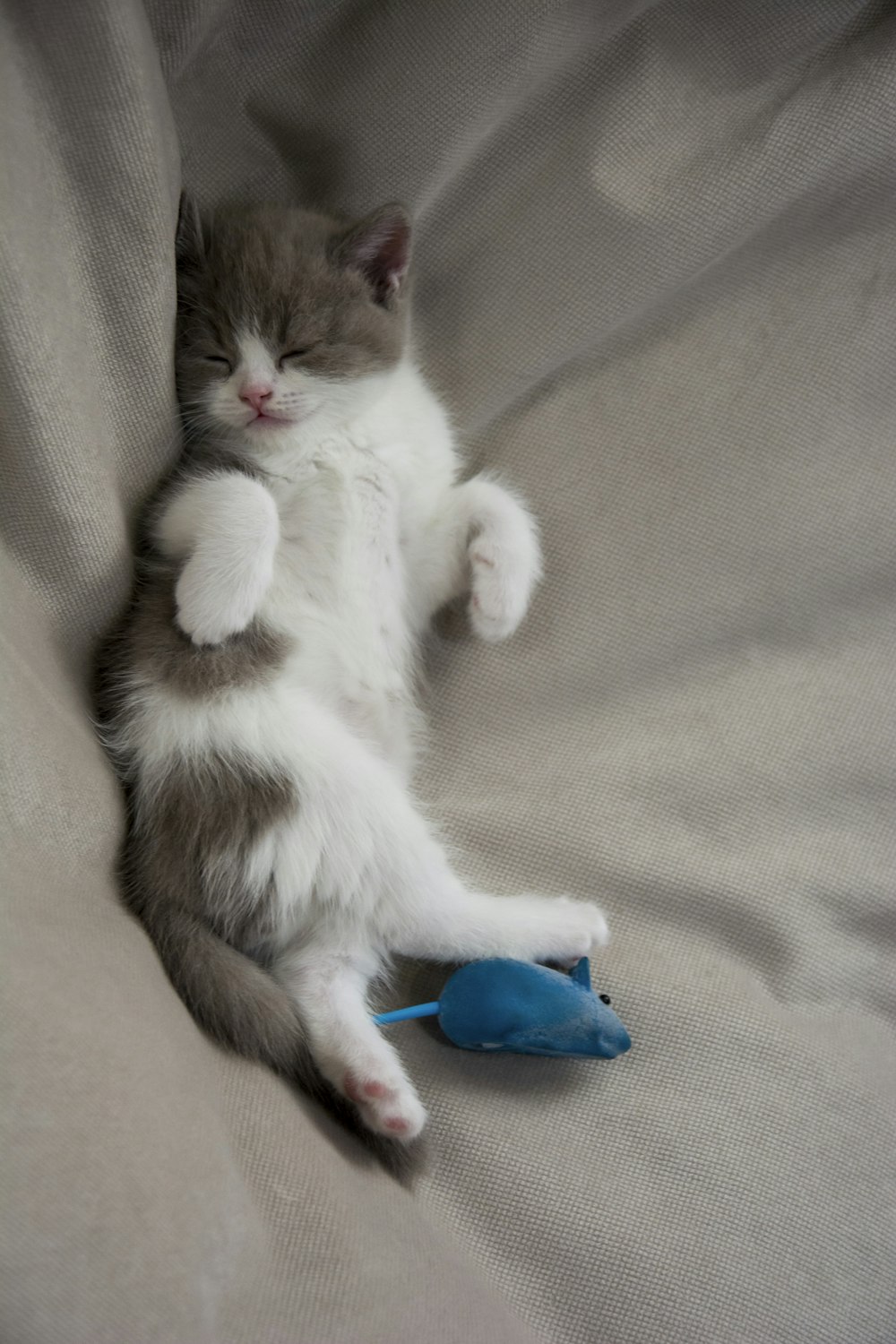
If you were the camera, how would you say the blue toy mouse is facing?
facing to the right of the viewer
